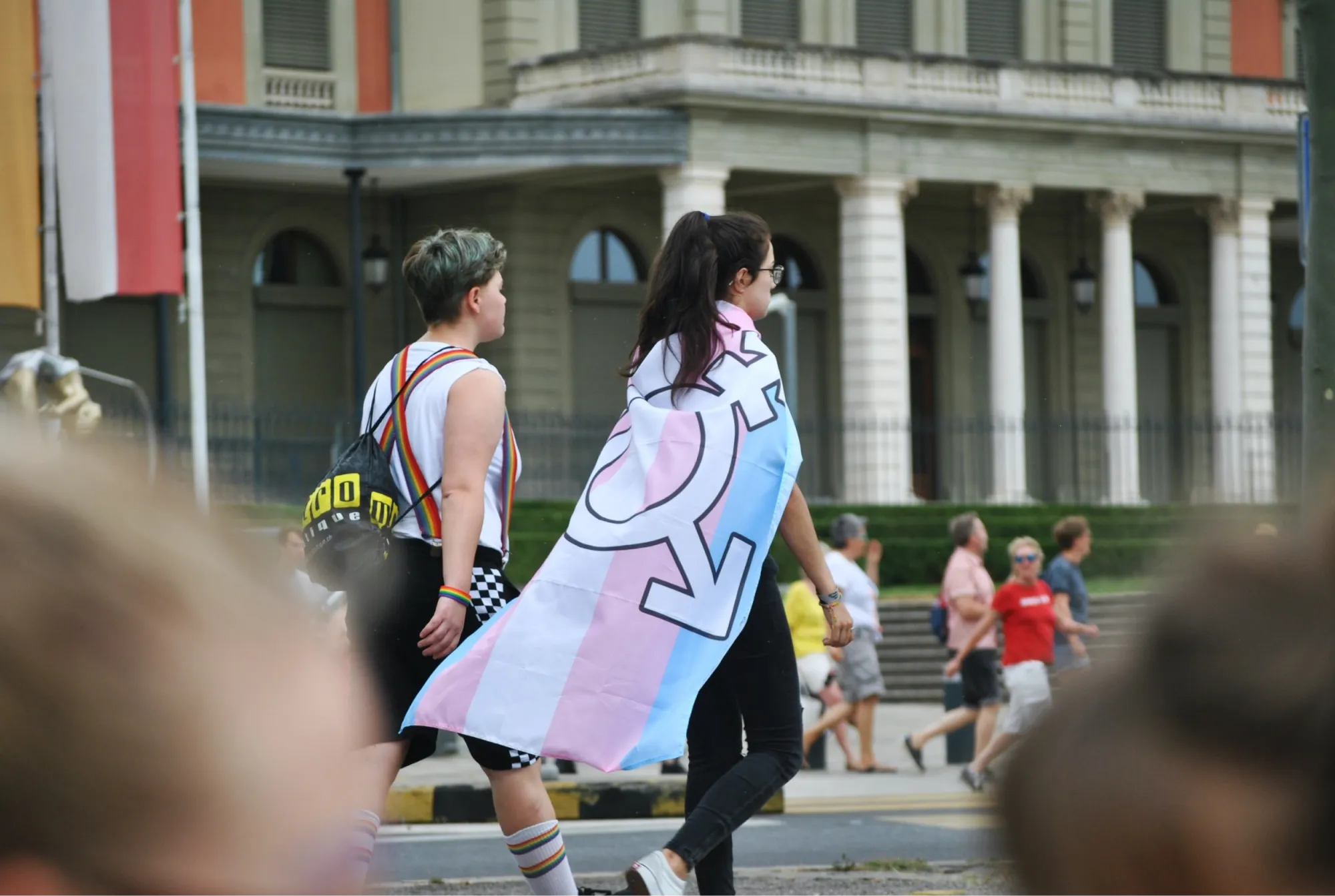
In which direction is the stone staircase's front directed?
toward the camera

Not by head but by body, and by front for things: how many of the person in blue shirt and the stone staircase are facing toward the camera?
1

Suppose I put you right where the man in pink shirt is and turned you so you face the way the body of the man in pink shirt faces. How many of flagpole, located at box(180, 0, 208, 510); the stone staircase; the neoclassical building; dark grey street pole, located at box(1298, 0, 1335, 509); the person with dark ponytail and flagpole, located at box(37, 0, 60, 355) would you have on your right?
2

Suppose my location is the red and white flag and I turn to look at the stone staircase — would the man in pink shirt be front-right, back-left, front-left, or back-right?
front-right

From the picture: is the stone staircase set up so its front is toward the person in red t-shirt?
yes

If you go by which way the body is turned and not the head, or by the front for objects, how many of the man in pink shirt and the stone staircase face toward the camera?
1
